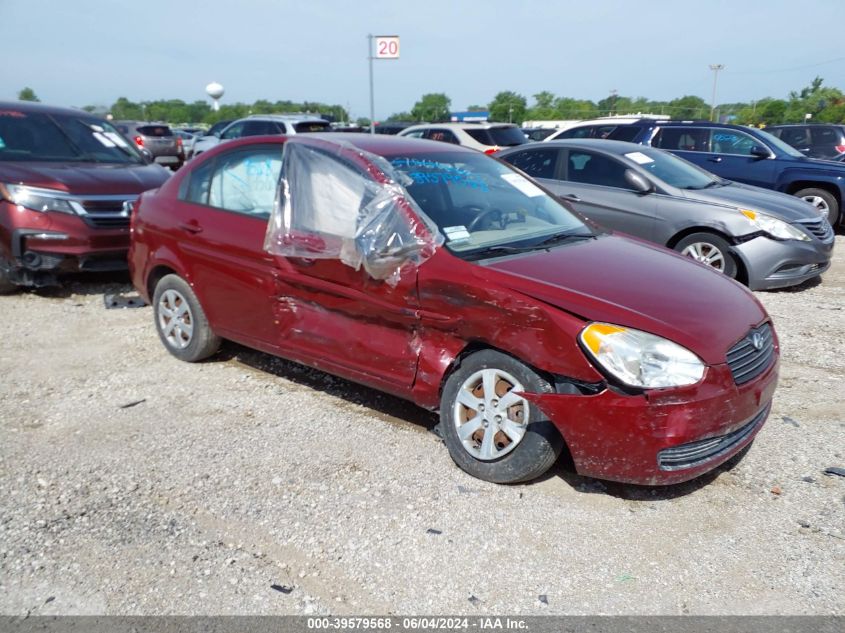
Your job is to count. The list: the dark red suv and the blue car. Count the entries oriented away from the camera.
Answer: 0

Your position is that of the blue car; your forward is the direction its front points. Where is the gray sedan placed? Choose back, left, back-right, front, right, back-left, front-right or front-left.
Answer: front-right

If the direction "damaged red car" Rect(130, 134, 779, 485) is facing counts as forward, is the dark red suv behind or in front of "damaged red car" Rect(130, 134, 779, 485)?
behind

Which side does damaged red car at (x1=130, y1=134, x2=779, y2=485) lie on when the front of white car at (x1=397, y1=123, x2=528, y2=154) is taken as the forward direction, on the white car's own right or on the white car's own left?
on the white car's own left

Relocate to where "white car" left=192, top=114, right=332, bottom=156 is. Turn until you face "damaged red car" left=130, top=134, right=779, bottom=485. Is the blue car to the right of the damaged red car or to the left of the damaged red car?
left

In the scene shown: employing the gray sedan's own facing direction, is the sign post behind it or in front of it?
behind

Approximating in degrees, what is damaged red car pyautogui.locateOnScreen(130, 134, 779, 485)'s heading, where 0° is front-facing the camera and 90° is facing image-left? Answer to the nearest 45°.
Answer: approximately 315°

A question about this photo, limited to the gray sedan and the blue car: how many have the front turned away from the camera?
0

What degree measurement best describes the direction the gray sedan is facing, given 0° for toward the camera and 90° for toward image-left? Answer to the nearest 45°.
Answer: approximately 315°

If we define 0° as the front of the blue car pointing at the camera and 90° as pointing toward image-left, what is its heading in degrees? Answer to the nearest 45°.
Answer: approximately 315°
